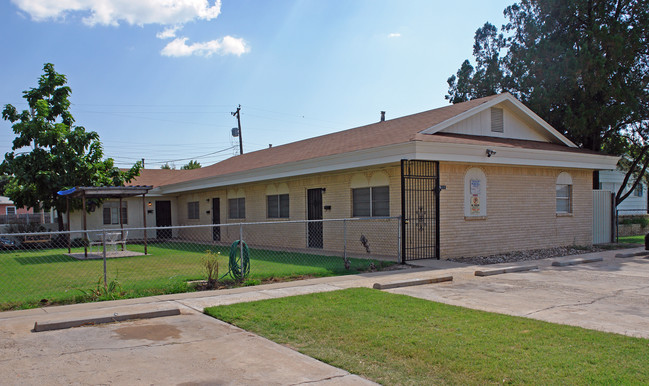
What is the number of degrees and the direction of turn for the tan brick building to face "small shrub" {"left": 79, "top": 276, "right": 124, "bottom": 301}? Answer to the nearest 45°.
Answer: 0° — it already faces it

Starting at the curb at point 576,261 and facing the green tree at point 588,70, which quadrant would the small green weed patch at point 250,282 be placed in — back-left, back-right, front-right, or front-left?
back-left

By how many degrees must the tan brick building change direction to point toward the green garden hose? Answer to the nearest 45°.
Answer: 0° — it already faces it

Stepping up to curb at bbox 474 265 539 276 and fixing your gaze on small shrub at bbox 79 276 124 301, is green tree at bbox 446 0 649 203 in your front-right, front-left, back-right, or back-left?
back-right

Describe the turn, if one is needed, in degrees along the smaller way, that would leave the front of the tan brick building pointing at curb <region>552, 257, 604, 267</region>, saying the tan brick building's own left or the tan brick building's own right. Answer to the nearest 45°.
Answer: approximately 90° to the tan brick building's own left

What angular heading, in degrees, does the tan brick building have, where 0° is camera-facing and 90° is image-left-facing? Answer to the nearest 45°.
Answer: approximately 45°

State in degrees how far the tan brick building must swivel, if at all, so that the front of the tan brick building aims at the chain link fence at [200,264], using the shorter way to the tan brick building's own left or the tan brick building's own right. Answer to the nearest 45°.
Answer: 0° — it already faces it

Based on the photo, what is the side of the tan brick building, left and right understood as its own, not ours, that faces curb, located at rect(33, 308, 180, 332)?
front

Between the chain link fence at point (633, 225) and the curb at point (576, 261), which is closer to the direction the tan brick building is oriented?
the curb

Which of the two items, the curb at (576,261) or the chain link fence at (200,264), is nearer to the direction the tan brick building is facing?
the chain link fence

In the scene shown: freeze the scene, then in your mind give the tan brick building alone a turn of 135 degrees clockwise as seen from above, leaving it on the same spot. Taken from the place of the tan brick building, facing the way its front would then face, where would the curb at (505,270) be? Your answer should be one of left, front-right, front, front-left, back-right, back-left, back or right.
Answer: back

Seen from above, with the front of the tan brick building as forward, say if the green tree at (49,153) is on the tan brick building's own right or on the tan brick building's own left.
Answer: on the tan brick building's own right
